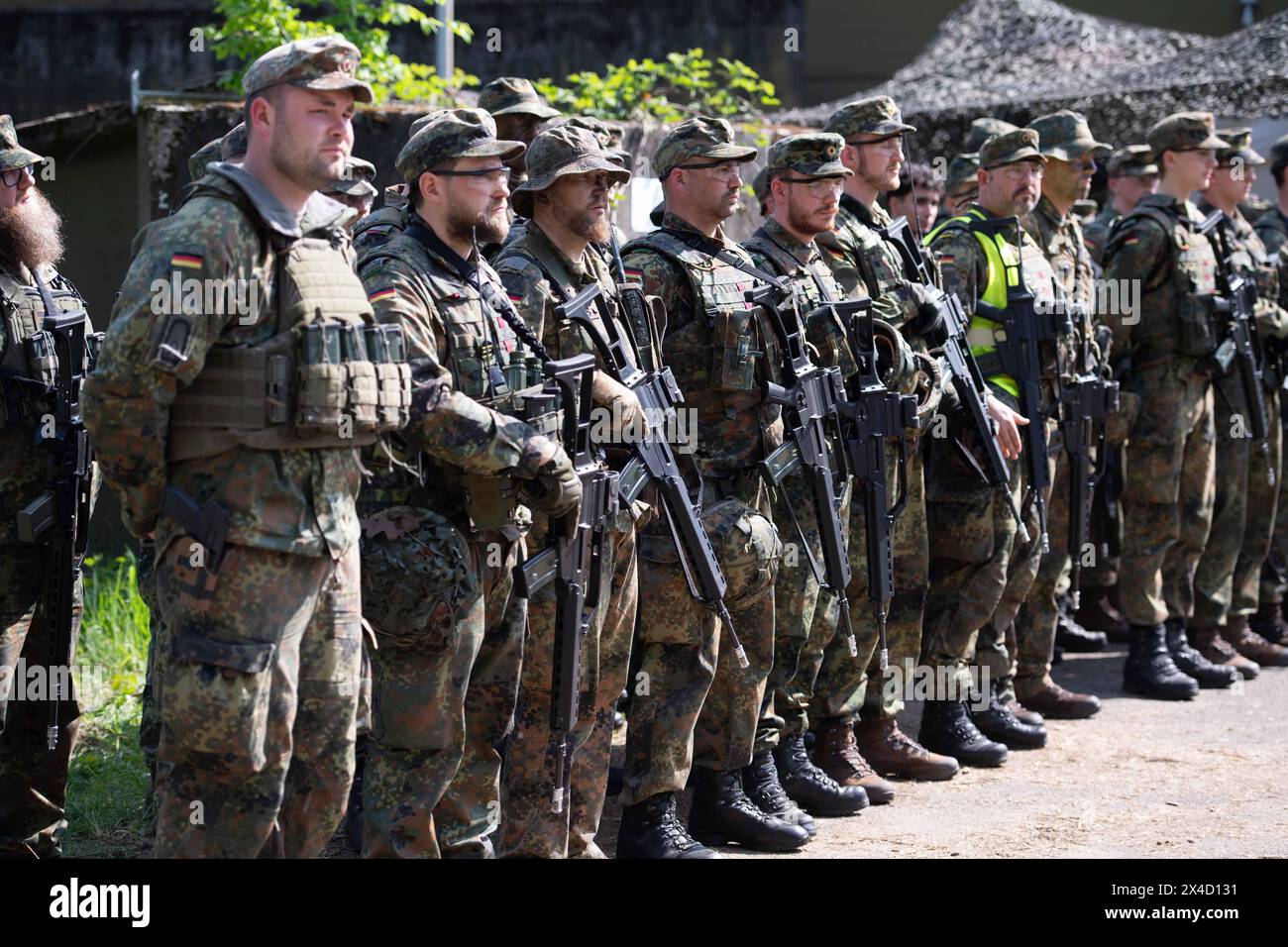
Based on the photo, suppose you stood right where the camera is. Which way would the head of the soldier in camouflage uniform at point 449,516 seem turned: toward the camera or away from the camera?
toward the camera

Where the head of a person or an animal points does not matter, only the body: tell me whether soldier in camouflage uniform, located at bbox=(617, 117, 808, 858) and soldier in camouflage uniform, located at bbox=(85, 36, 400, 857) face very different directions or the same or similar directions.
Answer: same or similar directions

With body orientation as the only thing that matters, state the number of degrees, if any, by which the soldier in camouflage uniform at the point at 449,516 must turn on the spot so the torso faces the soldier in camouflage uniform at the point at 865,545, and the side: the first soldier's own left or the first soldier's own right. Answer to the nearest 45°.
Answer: approximately 90° to the first soldier's own left

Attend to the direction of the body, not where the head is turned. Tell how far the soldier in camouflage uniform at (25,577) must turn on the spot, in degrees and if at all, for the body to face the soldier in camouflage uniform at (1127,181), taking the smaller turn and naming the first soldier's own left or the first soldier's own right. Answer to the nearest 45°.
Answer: approximately 90° to the first soldier's own left

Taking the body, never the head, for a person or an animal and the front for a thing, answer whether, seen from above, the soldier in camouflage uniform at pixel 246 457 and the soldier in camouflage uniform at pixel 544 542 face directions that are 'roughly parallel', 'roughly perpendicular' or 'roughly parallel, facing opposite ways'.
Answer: roughly parallel

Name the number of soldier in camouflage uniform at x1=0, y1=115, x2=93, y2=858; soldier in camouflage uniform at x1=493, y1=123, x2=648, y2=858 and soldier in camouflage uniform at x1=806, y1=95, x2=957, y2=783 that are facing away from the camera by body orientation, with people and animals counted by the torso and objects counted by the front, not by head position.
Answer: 0

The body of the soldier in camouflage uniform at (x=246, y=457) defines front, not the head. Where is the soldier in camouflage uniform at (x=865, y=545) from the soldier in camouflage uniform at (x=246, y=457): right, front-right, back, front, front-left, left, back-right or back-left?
left

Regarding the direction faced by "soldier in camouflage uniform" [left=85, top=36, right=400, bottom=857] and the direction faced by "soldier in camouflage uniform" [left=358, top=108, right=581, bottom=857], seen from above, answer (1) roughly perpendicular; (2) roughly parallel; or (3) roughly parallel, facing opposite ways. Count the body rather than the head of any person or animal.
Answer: roughly parallel

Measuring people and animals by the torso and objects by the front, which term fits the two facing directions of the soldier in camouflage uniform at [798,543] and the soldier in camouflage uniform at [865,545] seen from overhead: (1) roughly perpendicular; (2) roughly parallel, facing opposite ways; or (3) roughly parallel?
roughly parallel

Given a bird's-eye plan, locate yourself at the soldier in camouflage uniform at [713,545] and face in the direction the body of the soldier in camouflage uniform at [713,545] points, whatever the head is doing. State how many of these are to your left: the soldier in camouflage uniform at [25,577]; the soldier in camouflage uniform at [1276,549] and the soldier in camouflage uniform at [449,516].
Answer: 1

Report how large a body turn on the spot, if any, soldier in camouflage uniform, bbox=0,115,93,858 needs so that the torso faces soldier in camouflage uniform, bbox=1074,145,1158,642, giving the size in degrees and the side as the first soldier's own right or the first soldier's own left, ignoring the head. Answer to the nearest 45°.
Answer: approximately 90° to the first soldier's own left

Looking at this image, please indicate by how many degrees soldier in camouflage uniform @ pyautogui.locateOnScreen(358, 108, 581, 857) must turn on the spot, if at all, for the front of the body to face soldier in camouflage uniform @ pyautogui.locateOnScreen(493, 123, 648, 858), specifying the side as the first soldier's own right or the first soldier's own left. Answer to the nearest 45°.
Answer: approximately 90° to the first soldier's own left

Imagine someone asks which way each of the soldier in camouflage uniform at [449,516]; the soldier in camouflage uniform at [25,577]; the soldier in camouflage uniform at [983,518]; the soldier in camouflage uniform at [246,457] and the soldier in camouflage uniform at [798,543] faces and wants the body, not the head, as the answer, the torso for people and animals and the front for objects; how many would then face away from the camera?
0
